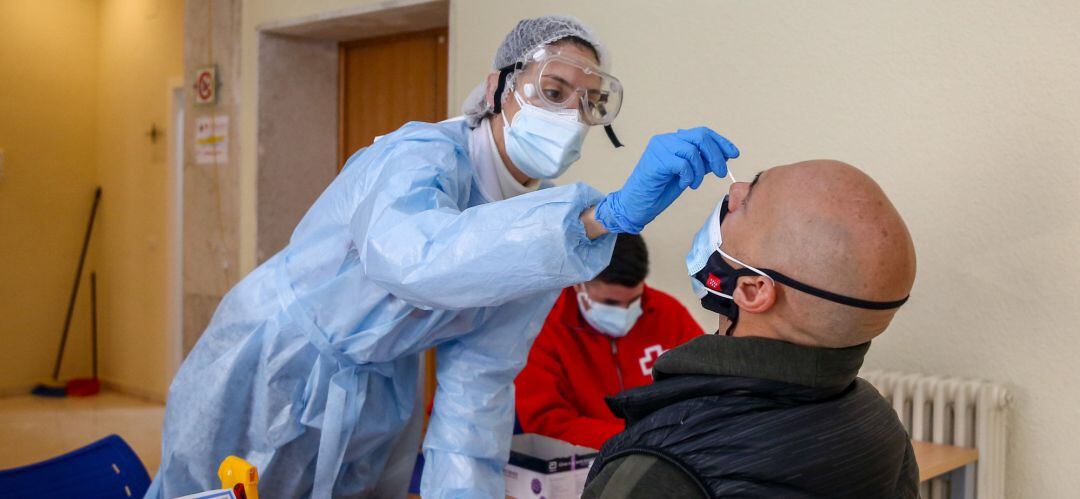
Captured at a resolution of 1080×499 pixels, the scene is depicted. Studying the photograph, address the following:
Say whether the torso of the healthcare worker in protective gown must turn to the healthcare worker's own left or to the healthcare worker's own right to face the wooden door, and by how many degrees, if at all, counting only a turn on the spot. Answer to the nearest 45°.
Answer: approximately 135° to the healthcare worker's own left

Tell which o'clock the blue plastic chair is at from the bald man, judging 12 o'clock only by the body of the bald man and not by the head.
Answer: The blue plastic chair is roughly at 11 o'clock from the bald man.

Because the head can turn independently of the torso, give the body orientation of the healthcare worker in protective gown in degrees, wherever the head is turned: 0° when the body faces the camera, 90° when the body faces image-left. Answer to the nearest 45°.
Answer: approximately 315°

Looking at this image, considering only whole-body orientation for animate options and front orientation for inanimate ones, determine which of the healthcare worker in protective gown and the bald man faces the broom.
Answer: the bald man

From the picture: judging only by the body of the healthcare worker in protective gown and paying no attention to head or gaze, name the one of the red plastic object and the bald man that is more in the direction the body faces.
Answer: the bald man

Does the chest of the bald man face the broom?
yes

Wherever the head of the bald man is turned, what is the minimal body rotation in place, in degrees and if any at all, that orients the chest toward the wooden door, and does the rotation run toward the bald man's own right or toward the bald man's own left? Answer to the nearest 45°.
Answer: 0° — they already face it

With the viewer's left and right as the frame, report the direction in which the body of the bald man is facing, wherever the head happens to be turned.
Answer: facing away from the viewer and to the left of the viewer

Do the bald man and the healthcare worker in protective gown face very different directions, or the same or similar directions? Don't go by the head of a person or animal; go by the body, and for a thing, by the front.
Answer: very different directions

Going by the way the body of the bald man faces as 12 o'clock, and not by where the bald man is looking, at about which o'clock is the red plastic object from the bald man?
The red plastic object is roughly at 12 o'clock from the bald man.

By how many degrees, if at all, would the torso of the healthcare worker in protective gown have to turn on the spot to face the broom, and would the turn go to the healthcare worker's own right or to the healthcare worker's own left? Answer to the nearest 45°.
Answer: approximately 180°
